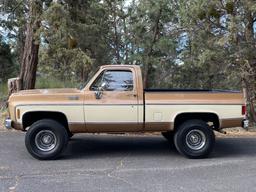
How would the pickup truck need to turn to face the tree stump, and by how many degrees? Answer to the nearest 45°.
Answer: approximately 45° to its right

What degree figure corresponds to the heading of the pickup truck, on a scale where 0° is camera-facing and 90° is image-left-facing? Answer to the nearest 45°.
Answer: approximately 90°
